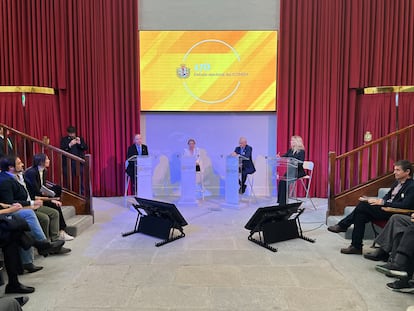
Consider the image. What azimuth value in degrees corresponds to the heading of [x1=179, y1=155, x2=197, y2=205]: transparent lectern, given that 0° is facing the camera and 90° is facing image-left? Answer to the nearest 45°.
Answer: approximately 0°

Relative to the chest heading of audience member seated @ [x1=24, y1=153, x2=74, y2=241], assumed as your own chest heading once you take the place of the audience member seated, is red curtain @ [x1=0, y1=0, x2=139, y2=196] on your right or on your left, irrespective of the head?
on your left

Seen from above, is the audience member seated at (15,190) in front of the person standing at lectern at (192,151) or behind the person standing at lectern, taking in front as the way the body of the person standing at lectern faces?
in front

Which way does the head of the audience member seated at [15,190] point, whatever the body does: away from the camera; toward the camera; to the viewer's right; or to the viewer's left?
to the viewer's right

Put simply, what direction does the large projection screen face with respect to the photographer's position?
facing the viewer

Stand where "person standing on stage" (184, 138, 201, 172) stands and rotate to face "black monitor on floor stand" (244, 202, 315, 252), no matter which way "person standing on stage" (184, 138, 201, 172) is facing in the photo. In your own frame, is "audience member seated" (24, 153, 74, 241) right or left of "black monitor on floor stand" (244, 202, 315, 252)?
right

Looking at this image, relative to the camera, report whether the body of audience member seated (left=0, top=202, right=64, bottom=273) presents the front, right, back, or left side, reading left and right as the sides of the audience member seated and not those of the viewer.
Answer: right

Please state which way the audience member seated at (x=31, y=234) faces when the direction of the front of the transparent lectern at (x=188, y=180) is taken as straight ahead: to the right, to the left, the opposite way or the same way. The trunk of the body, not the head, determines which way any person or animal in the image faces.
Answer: to the left

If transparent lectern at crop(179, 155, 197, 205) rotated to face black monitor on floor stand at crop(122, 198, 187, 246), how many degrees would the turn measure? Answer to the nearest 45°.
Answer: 0° — it already faces it

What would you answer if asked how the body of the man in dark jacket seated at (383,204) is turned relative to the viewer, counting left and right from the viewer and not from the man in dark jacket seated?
facing to the left of the viewer

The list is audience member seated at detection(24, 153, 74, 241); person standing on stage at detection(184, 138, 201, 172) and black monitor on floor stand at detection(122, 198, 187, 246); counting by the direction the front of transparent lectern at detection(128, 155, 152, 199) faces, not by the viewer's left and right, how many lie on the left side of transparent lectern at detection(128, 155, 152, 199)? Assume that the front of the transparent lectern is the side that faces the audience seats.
1

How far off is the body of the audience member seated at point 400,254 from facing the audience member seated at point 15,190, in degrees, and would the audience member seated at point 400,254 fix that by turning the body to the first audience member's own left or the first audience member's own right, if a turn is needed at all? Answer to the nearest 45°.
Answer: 0° — they already face them

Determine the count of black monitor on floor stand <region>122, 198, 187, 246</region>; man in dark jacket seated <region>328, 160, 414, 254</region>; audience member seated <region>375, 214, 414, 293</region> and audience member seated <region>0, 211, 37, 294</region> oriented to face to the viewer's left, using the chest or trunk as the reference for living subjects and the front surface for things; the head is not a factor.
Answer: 2

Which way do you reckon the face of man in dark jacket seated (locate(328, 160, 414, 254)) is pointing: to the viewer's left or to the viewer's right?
to the viewer's left

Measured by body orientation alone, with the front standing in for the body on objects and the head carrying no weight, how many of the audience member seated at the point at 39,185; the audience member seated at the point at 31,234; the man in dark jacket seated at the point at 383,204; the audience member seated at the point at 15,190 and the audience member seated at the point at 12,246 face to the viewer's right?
4

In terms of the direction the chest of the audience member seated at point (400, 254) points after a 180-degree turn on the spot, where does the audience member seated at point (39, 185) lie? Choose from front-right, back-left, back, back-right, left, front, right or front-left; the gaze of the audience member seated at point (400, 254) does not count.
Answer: back

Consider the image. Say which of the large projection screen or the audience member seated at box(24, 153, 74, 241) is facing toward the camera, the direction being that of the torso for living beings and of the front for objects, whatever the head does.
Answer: the large projection screen

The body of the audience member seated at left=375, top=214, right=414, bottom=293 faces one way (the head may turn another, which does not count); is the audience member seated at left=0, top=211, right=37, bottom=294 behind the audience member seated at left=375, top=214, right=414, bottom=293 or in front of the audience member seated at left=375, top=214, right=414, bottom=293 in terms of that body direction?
in front

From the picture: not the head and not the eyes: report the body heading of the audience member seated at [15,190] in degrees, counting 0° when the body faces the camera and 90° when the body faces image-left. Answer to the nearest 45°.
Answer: approximately 270°

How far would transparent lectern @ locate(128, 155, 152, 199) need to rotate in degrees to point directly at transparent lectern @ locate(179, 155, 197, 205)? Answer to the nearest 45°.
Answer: approximately 45° to its left

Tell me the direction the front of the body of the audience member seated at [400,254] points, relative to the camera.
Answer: to the viewer's left

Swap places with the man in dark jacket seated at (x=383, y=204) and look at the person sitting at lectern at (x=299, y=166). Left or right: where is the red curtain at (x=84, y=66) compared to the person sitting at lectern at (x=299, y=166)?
left
